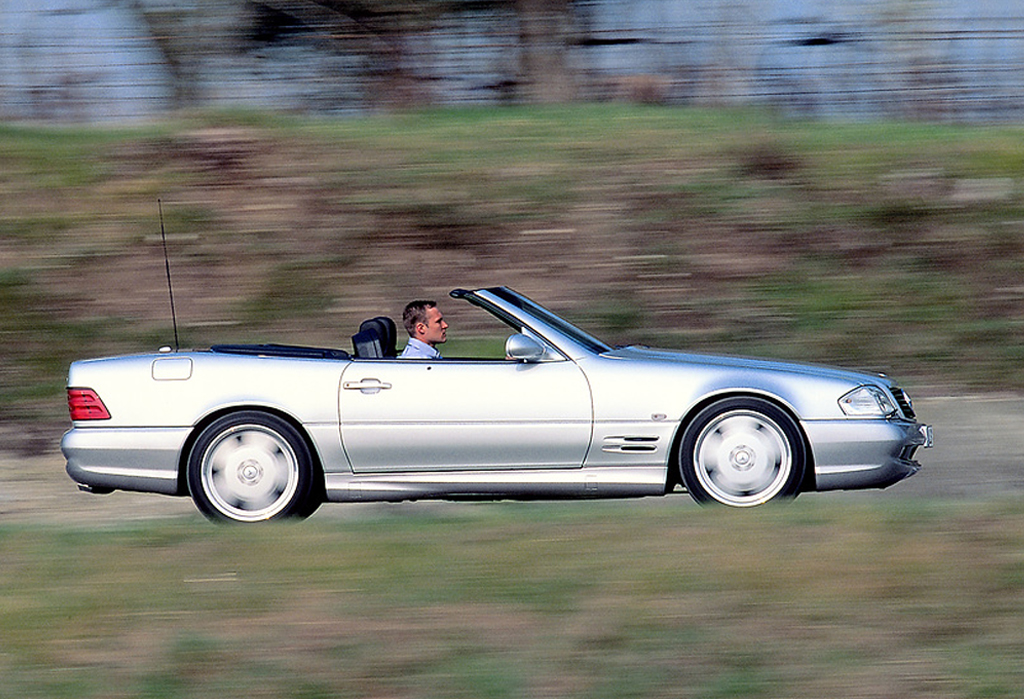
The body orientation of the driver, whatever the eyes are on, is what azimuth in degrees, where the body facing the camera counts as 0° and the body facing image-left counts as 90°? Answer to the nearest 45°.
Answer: approximately 270°

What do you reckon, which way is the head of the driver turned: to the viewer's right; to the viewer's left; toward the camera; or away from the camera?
to the viewer's right

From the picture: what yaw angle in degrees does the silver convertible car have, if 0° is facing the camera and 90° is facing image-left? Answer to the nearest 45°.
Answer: approximately 270°
